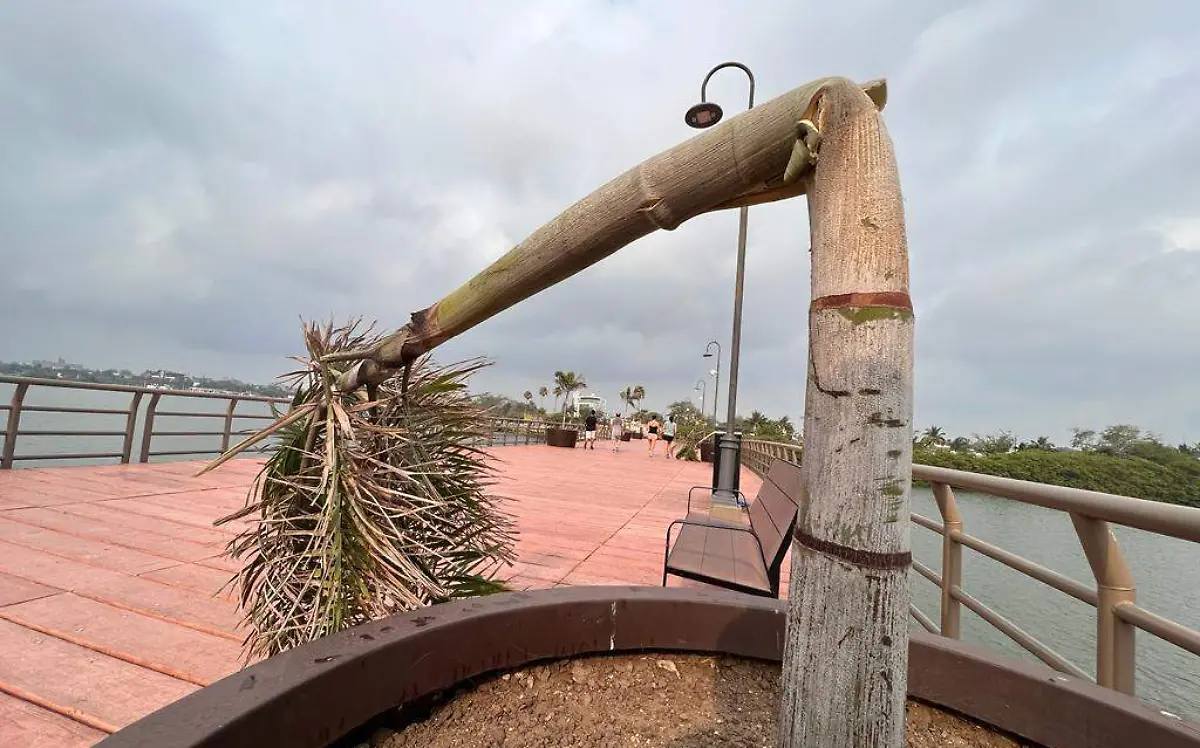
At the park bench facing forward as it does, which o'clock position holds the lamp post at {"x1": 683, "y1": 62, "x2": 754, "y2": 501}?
The lamp post is roughly at 3 o'clock from the park bench.

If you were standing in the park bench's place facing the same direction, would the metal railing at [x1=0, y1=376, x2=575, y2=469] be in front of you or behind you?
in front

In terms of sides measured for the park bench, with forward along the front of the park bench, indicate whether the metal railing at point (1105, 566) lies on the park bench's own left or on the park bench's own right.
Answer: on the park bench's own left

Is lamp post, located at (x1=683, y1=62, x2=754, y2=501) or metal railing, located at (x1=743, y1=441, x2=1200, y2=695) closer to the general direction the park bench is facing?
the lamp post

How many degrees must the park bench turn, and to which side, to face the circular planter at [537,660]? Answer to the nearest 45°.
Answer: approximately 90° to its left

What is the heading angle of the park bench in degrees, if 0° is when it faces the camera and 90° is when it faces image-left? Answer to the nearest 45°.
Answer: approximately 90°

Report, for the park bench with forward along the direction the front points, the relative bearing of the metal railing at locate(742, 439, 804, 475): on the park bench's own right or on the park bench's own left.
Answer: on the park bench's own right
